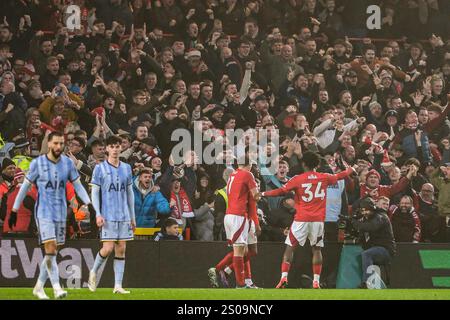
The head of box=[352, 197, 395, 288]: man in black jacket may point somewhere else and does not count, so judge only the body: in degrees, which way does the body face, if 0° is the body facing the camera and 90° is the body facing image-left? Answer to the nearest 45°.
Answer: approximately 45°

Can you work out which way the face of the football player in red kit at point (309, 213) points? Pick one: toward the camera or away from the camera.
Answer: away from the camera

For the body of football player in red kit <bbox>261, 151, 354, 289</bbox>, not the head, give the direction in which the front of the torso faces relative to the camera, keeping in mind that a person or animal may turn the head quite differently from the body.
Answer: away from the camera

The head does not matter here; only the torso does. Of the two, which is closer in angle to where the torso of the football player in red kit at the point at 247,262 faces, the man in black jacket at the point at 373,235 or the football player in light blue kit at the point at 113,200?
the man in black jacket

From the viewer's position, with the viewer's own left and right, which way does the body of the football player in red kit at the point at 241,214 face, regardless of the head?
facing away from the viewer and to the right of the viewer
